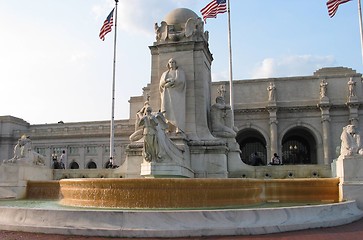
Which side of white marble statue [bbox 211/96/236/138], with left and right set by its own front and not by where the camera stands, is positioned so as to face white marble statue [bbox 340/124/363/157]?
front

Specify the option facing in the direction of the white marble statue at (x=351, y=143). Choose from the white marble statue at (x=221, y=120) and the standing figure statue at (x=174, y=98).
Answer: the white marble statue at (x=221, y=120)

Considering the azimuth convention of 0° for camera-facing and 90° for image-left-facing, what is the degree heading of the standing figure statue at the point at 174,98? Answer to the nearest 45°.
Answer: approximately 45°

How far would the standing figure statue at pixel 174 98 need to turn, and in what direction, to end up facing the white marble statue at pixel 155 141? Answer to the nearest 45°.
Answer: approximately 45° to its left

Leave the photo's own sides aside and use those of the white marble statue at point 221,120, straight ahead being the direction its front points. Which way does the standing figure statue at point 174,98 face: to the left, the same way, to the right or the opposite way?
to the right

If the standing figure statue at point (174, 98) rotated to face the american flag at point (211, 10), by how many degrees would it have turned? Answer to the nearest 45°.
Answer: approximately 135° to its right

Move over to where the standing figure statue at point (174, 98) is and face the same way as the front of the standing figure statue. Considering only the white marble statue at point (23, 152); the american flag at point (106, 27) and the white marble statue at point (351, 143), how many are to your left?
1

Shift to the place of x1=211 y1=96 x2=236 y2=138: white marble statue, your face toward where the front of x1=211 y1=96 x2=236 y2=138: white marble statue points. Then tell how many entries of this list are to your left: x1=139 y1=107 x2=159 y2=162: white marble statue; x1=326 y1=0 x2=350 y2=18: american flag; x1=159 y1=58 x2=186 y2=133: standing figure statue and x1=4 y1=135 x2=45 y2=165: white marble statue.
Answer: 1

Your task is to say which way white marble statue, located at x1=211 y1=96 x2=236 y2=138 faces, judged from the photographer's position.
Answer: facing the viewer and to the right of the viewer

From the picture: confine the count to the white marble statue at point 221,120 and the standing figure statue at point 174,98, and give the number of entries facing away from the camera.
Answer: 0

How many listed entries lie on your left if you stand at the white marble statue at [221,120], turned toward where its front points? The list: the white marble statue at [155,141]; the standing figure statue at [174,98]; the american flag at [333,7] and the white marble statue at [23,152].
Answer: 1

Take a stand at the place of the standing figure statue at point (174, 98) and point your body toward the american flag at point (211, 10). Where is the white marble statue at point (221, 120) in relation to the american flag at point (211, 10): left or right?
right
